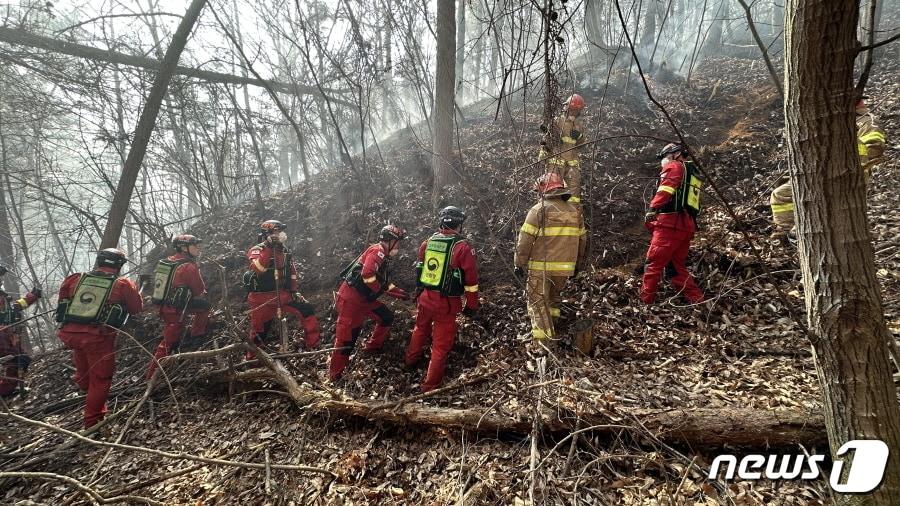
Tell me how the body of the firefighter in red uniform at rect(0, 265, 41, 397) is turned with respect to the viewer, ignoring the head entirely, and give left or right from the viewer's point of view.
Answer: facing to the right of the viewer

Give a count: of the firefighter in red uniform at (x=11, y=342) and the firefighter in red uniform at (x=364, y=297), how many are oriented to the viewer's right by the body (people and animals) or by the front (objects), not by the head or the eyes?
2

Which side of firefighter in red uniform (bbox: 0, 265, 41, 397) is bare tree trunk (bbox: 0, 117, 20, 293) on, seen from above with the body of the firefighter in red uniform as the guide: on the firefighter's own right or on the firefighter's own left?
on the firefighter's own left

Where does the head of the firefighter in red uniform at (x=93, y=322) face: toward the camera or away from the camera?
away from the camera

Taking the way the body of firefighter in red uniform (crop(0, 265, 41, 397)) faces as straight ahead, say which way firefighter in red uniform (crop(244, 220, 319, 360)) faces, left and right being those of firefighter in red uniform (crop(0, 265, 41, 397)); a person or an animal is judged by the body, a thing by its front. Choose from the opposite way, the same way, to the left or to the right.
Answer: to the right

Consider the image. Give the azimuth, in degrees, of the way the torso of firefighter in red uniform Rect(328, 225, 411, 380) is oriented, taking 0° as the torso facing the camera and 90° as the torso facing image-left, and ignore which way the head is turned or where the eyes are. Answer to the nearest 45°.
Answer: approximately 270°

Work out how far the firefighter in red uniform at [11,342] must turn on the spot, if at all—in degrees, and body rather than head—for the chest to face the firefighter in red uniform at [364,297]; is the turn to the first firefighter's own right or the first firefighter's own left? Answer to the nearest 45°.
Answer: approximately 45° to the first firefighter's own right

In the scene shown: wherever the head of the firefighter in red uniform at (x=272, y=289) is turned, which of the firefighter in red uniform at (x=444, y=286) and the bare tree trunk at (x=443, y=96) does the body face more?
the firefighter in red uniform

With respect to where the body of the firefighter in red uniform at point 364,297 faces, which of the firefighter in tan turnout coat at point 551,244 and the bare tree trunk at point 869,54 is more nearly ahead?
the firefighter in tan turnout coat
